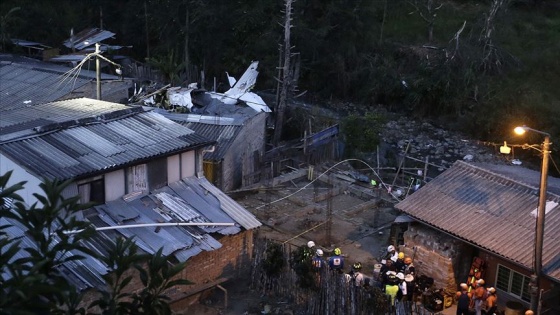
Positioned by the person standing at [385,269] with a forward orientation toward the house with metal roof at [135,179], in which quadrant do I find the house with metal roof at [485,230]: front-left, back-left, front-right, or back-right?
back-right

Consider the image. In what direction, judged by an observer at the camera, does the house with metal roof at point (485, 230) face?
facing the viewer and to the left of the viewer

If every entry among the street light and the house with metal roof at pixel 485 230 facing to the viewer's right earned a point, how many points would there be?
0

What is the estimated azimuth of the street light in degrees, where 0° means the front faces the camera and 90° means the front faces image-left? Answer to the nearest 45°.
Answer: approximately 90°

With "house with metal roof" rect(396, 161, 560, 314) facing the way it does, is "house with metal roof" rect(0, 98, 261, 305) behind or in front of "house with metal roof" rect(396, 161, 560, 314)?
in front

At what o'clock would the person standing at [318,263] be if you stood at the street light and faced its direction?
The person standing is roughly at 12 o'clock from the street light.

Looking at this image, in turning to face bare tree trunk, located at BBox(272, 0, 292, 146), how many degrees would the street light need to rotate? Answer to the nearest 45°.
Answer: approximately 45° to its right

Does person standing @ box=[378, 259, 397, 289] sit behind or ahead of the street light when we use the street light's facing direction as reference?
ahead

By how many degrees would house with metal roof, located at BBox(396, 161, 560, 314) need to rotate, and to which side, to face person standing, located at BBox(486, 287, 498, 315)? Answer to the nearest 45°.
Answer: approximately 45° to its left

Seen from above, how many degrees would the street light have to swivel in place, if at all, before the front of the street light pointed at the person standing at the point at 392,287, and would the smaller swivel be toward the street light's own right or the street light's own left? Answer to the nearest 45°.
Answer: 0° — it already faces them

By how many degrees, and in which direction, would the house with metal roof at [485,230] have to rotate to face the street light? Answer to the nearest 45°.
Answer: approximately 45° to its left

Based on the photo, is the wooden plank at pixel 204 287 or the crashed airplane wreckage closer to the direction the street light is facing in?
the wooden plank

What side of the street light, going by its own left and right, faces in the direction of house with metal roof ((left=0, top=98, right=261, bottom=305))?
front

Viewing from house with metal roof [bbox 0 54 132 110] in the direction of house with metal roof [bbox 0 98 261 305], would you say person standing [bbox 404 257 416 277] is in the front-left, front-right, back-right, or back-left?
front-left

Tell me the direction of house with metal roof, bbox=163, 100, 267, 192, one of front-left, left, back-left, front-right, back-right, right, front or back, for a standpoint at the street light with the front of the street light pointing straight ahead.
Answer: front-right
